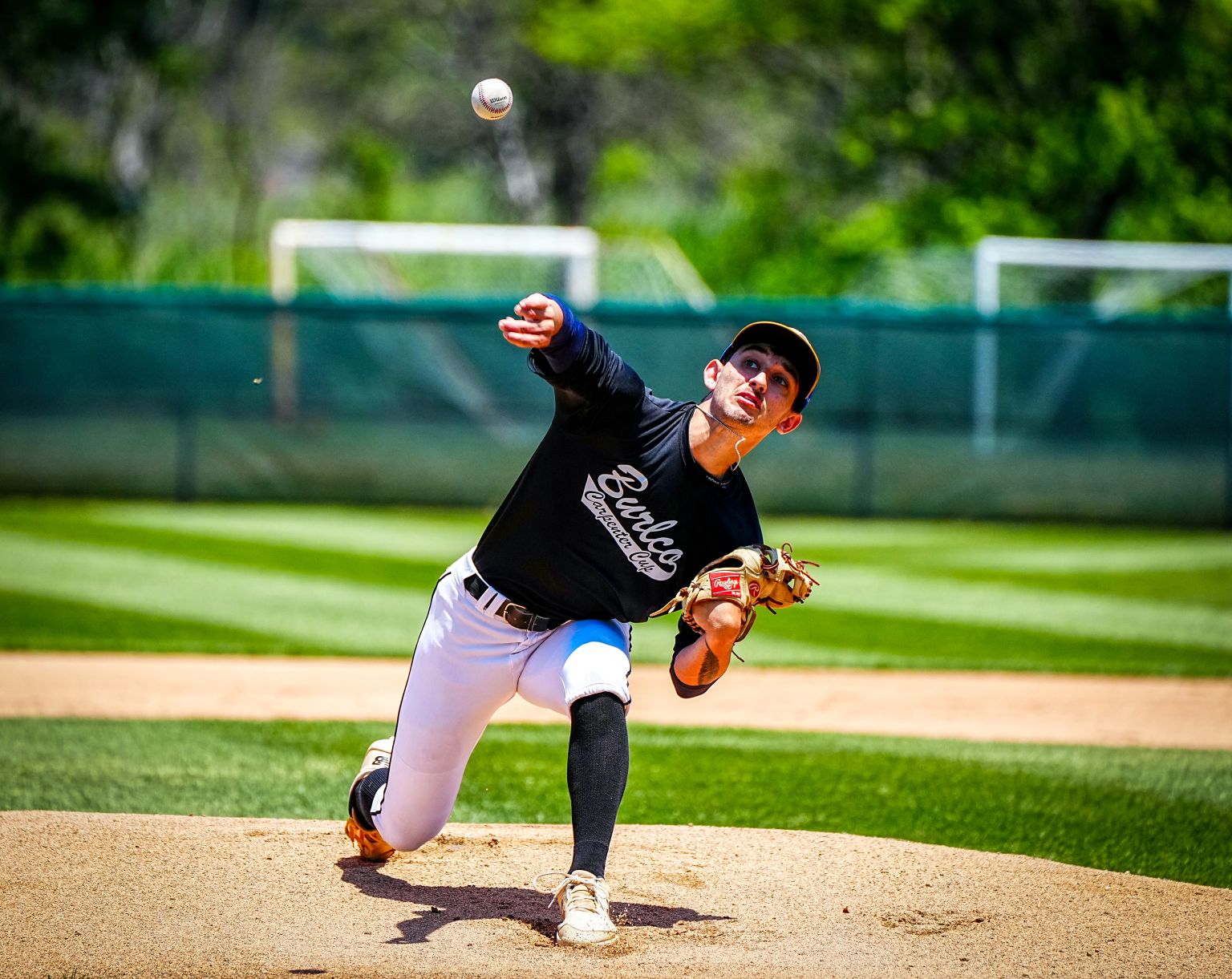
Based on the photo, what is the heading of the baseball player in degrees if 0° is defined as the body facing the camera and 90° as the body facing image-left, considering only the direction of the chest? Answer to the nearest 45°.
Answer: approximately 0°

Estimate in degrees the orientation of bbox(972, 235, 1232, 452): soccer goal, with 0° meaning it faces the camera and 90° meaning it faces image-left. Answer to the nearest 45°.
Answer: approximately 0°

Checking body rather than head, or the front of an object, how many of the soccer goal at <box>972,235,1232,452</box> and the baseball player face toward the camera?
2

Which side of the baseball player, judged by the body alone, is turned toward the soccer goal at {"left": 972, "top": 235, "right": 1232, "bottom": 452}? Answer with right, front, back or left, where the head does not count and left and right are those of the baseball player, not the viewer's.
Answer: back

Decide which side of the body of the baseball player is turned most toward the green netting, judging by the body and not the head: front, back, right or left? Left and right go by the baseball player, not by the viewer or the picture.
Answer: back

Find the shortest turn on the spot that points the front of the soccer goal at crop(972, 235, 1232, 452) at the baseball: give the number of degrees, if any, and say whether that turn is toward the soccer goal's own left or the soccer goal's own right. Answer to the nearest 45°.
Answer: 0° — it already faces it

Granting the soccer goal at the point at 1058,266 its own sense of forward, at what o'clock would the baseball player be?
The baseball player is roughly at 12 o'clock from the soccer goal.
